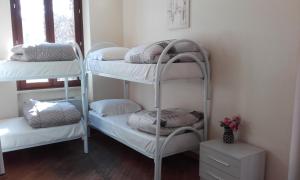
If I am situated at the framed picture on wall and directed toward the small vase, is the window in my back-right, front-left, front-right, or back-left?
back-right

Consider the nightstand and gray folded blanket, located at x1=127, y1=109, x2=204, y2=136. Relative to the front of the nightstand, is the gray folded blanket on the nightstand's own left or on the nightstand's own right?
on the nightstand's own right

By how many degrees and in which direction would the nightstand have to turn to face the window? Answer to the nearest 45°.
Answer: approximately 45° to its right

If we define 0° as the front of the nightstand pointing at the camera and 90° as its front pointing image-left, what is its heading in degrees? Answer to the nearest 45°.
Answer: approximately 45°

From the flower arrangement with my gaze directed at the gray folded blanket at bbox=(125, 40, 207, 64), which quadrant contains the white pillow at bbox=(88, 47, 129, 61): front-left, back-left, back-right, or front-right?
front-right

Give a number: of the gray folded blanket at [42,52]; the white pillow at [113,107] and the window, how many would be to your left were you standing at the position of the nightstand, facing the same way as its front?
0

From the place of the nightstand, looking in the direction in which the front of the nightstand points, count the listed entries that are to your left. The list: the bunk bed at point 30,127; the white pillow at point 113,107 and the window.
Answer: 0

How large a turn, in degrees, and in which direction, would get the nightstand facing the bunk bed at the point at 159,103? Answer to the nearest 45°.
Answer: approximately 45° to its right

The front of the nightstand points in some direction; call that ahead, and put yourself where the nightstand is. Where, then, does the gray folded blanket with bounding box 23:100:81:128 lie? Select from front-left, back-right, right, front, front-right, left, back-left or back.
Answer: front-right
